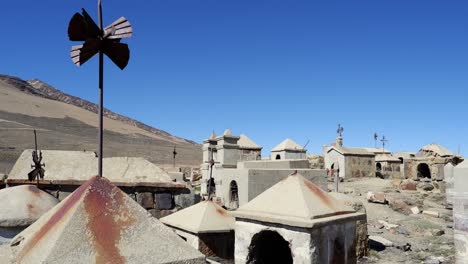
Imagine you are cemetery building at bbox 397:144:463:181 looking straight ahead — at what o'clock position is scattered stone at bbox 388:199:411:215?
The scattered stone is roughly at 12 o'clock from the cemetery building.

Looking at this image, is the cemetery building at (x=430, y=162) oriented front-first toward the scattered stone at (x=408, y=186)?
yes

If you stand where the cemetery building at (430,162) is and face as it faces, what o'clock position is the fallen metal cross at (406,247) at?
The fallen metal cross is roughly at 12 o'clock from the cemetery building.

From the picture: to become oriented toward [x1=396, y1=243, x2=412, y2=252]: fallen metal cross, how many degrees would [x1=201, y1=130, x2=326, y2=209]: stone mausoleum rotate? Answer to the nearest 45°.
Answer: approximately 90° to its left

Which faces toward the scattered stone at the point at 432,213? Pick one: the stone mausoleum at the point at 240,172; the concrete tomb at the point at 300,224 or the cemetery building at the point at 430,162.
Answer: the cemetery building

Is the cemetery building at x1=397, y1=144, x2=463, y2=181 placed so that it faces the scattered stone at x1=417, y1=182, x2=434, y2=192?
yes

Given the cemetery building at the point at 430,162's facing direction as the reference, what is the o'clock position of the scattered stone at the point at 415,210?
The scattered stone is roughly at 12 o'clock from the cemetery building.

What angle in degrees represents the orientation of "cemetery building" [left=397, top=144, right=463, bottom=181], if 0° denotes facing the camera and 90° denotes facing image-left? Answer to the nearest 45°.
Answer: approximately 0°

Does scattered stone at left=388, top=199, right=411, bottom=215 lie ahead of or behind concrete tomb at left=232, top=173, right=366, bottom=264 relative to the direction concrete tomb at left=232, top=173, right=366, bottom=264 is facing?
behind

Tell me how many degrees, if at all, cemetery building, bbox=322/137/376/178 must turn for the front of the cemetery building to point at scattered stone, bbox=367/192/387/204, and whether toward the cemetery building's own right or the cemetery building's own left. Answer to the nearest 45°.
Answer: approximately 45° to the cemetery building's own left
